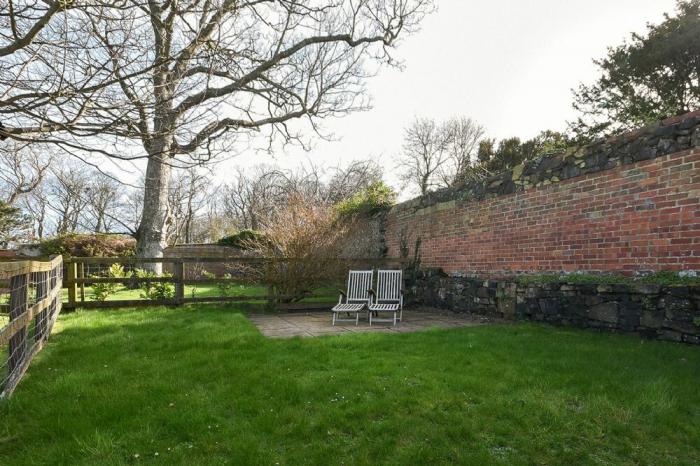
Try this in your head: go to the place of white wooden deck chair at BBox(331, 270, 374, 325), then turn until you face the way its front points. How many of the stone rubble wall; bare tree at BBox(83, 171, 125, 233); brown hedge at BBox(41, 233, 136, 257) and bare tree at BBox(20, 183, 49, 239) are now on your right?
3

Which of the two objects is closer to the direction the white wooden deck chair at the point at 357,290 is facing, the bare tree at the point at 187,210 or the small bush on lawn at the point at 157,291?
the small bush on lawn

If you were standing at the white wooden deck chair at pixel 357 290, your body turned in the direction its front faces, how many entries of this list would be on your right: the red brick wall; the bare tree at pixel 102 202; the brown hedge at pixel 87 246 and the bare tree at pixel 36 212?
3

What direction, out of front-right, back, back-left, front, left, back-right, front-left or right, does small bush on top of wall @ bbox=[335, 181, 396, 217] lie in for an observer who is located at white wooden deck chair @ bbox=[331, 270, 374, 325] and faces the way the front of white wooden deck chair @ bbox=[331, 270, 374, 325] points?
back-right

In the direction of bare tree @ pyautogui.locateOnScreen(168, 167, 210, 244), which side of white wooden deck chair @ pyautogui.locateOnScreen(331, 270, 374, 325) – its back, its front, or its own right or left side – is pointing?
right

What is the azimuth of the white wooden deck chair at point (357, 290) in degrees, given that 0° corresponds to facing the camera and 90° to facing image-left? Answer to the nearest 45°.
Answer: approximately 45°

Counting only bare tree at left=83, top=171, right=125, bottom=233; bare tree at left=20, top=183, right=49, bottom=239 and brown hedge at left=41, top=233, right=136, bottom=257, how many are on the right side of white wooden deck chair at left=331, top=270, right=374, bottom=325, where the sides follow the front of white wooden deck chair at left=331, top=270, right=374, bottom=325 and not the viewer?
3

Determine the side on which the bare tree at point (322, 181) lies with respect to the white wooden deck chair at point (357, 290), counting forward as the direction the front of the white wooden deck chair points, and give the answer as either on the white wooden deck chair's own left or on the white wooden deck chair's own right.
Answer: on the white wooden deck chair's own right

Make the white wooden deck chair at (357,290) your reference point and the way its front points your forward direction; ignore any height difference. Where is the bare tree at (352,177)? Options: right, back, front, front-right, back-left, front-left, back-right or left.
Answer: back-right

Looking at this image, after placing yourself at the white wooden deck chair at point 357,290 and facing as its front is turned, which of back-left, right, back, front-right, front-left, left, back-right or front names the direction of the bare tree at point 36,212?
right

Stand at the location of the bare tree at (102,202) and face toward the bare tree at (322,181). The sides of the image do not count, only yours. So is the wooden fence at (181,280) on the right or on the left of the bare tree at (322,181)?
right

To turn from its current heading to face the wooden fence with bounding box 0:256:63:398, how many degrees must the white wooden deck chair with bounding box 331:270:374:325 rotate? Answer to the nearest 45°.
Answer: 0° — it already faces it

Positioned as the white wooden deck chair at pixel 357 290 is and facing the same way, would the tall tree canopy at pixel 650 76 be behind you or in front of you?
behind
